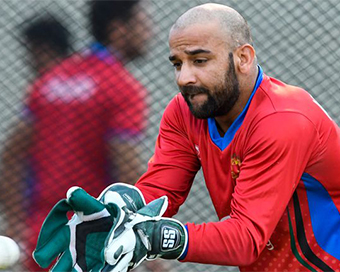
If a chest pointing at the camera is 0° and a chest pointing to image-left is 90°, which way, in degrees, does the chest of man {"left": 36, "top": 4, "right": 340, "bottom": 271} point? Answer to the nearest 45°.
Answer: approximately 45°

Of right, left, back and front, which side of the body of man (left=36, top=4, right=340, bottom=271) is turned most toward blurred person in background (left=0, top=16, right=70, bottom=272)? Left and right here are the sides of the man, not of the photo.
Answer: right

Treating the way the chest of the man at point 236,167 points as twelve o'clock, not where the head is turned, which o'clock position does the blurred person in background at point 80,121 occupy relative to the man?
The blurred person in background is roughly at 4 o'clock from the man.
